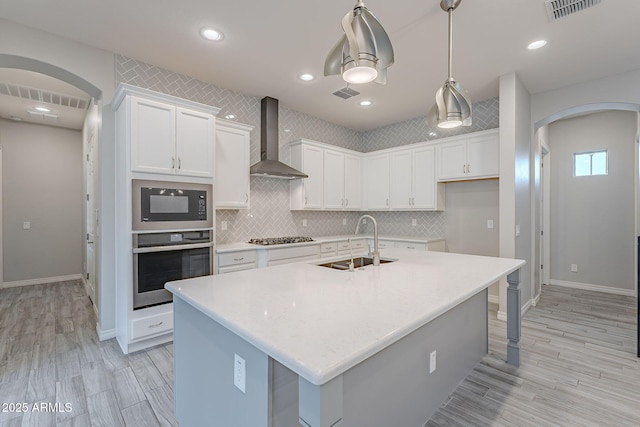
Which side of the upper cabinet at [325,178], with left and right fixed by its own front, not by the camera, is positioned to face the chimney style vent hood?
right

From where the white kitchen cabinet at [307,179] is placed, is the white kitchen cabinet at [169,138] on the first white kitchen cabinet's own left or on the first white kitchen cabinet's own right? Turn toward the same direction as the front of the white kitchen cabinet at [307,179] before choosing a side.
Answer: on the first white kitchen cabinet's own right

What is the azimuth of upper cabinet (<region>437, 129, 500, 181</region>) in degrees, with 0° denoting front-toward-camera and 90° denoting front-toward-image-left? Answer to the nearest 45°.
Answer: approximately 45°

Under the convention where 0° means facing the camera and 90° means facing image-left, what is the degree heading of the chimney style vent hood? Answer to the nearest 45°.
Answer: approximately 315°

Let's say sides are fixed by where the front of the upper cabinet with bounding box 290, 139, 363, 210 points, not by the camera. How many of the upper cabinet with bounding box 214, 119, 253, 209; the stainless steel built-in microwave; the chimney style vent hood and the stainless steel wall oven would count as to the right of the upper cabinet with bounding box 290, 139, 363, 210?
4

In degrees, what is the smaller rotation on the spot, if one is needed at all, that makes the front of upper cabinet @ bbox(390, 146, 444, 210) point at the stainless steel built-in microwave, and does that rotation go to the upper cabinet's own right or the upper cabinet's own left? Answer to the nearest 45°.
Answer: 0° — it already faces it

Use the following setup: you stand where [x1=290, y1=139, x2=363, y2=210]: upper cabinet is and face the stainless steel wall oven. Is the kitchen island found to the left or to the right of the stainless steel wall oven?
left
